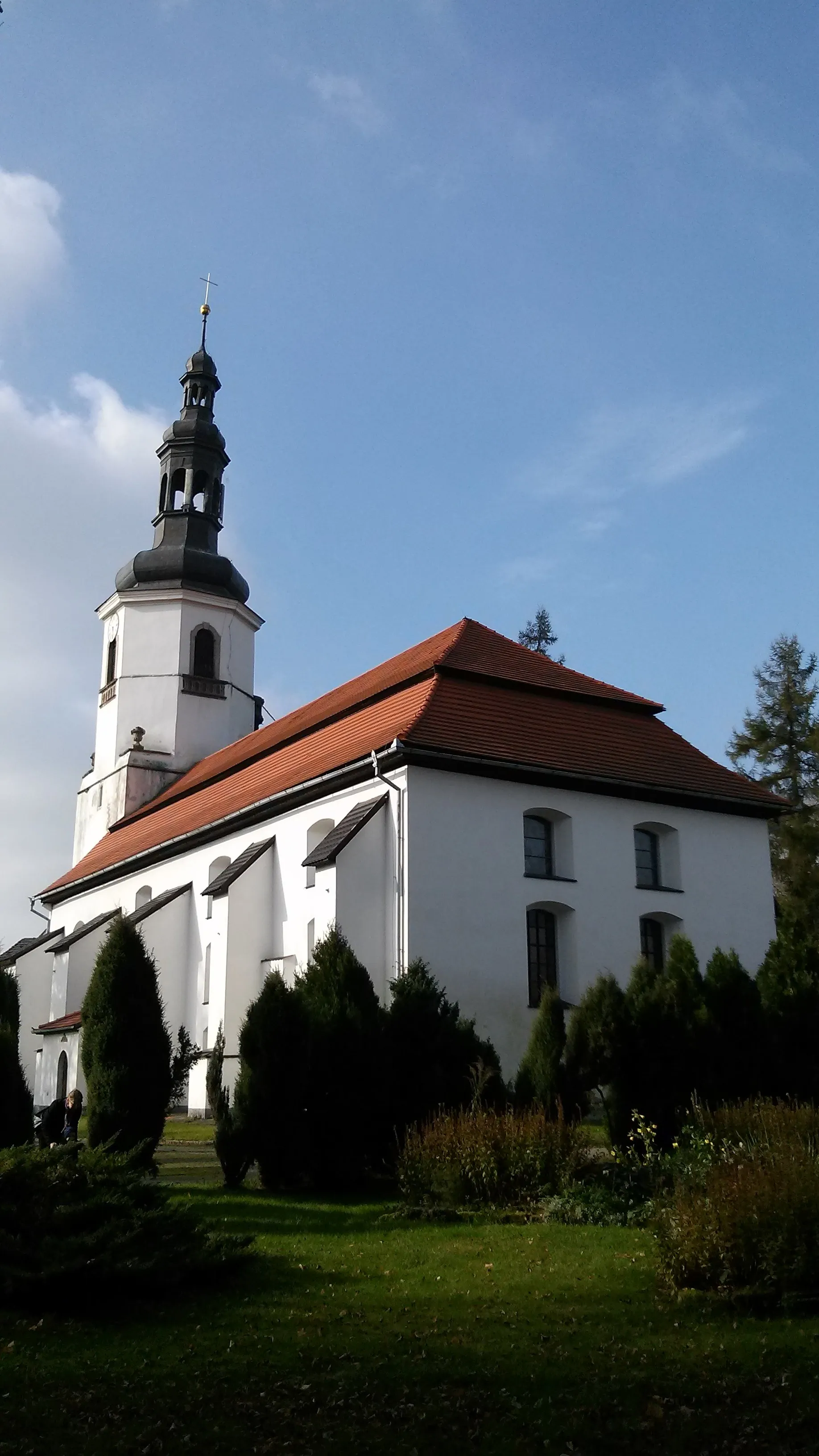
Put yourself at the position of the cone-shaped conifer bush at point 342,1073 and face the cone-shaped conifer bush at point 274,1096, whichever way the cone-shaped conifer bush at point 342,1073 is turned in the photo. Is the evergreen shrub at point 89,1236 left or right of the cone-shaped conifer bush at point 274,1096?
left

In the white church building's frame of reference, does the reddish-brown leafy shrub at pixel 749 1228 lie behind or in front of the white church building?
behind

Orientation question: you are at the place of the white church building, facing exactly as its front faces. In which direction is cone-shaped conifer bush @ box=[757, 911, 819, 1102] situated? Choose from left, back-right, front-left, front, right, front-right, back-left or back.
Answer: back

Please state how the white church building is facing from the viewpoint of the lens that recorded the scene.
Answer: facing away from the viewer and to the left of the viewer

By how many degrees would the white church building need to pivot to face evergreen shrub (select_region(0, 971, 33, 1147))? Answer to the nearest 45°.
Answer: approximately 90° to its left

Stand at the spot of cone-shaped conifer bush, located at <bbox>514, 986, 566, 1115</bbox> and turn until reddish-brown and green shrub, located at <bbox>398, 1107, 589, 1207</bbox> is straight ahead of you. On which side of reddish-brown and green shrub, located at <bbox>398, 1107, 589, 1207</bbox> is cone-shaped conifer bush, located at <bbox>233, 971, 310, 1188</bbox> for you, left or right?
right

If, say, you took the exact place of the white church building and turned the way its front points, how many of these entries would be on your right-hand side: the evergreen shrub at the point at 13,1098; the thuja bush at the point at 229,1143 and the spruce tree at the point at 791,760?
1

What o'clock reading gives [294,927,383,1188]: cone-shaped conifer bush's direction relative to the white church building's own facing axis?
The cone-shaped conifer bush is roughly at 8 o'clock from the white church building.

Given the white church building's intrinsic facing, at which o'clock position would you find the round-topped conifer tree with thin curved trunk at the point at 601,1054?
The round-topped conifer tree with thin curved trunk is roughly at 7 o'clock from the white church building.

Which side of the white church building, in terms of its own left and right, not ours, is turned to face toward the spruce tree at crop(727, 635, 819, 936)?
right

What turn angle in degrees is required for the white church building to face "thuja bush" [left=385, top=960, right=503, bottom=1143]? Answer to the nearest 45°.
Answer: approximately 135° to its left

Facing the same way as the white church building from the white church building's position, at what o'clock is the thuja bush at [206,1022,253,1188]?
The thuja bush is roughly at 8 o'clock from the white church building.

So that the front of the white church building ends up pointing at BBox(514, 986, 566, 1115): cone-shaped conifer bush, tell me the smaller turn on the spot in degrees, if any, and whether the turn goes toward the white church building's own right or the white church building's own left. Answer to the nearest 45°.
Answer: approximately 135° to the white church building's own left

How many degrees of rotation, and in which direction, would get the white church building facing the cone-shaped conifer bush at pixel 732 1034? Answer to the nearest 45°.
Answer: approximately 180°

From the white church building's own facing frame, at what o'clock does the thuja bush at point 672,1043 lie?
The thuja bush is roughly at 7 o'clock from the white church building.
